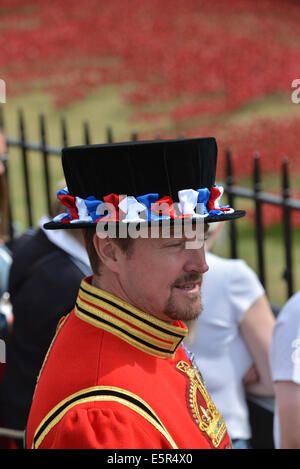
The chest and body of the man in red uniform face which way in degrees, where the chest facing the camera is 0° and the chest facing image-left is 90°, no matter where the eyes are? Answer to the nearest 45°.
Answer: approximately 270°

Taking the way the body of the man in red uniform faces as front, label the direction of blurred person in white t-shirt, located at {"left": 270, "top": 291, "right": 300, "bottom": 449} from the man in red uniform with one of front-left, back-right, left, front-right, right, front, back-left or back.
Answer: front-left

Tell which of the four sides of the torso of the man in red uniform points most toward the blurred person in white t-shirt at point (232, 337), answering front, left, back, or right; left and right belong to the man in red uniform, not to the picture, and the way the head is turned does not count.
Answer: left
